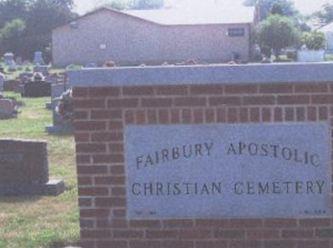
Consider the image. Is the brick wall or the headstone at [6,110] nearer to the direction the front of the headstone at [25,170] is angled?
the brick wall

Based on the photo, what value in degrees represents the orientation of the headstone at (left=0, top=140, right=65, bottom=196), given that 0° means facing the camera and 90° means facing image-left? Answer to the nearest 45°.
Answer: approximately 0°

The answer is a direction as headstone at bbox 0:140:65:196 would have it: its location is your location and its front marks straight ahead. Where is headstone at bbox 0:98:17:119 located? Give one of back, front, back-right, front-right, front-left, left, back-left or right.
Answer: back
